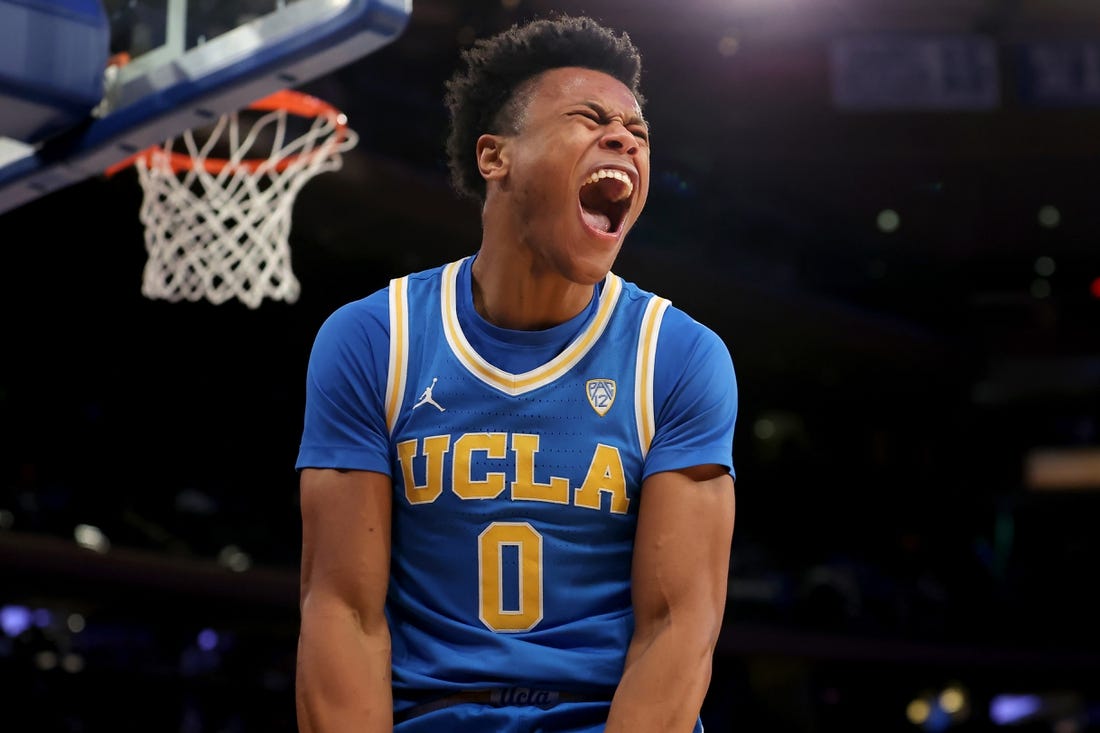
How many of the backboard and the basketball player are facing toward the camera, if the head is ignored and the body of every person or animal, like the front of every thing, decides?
1

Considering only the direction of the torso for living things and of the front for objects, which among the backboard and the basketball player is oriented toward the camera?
the basketball player

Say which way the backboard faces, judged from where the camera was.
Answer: facing away from the viewer and to the right of the viewer

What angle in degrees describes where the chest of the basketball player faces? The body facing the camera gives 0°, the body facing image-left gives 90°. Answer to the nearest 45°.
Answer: approximately 0°

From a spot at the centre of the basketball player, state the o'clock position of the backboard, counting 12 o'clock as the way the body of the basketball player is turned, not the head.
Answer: The backboard is roughly at 5 o'clock from the basketball player.

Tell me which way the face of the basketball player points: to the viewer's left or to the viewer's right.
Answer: to the viewer's right
